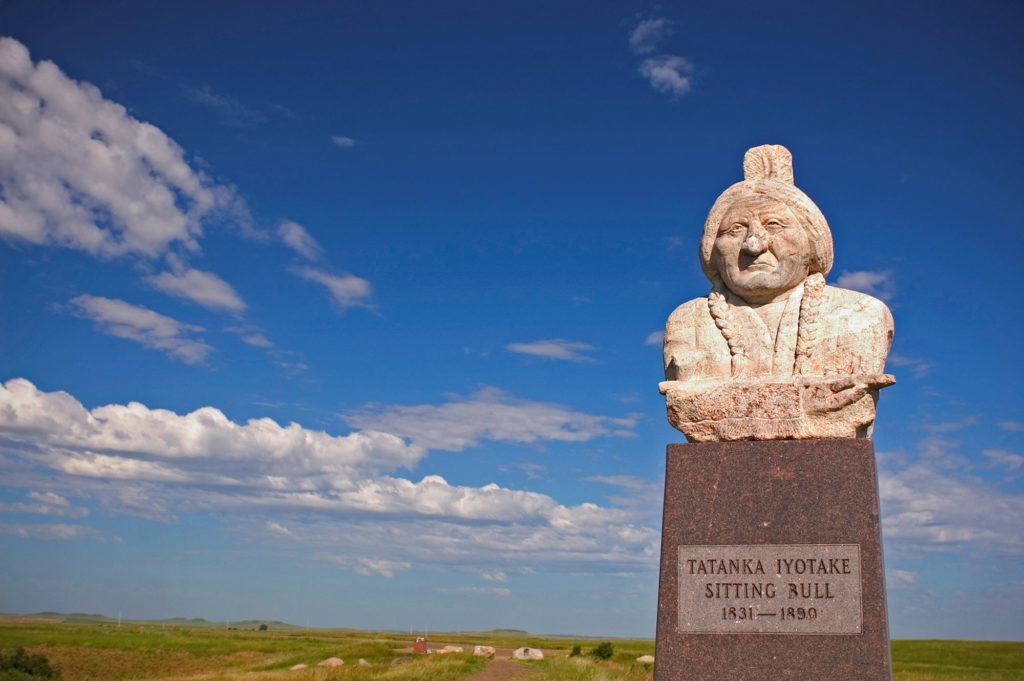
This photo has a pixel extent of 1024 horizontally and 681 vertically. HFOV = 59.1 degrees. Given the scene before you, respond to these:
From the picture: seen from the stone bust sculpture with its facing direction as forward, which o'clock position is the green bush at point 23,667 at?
The green bush is roughly at 4 o'clock from the stone bust sculpture.

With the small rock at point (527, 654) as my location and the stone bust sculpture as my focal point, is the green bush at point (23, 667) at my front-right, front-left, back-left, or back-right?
front-right

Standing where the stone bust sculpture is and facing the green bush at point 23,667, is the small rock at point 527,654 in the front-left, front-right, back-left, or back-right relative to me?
front-right

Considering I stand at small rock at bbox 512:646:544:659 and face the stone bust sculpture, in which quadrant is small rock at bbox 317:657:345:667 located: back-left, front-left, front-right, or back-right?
front-right

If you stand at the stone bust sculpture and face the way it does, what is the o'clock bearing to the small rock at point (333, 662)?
The small rock is roughly at 5 o'clock from the stone bust sculpture.

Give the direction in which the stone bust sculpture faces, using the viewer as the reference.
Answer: facing the viewer

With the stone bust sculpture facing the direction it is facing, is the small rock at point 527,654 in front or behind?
behind
